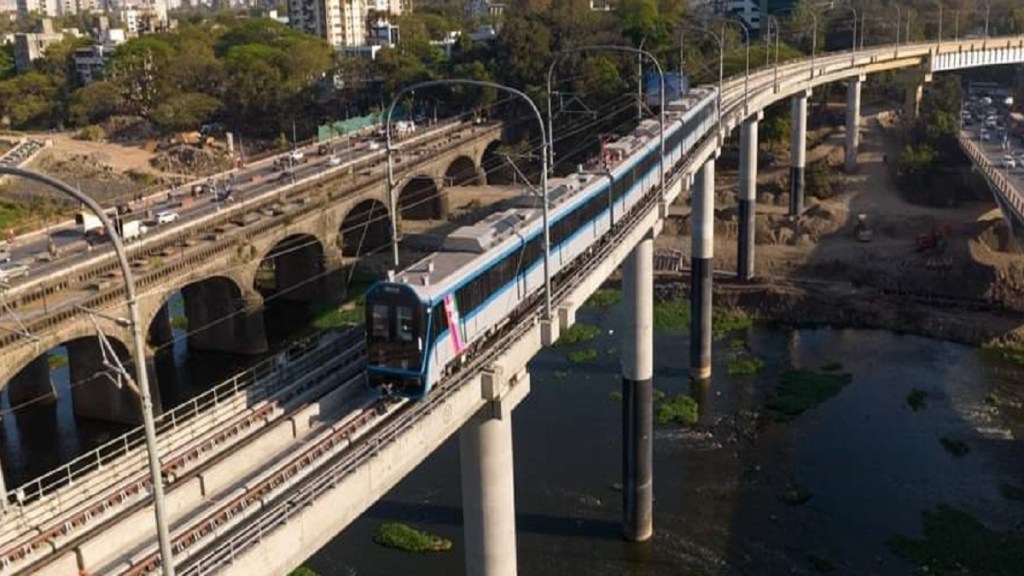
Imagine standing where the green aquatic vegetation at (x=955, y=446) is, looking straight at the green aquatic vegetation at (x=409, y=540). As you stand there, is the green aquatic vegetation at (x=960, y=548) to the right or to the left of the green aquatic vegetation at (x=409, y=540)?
left

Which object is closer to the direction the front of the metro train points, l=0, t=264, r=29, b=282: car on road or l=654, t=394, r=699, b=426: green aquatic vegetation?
the car on road

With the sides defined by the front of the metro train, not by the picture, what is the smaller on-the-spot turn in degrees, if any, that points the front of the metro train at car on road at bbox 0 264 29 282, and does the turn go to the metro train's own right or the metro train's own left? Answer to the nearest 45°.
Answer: approximately 90° to the metro train's own right

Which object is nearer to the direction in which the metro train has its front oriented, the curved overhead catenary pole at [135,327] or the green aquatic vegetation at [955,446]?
the curved overhead catenary pole

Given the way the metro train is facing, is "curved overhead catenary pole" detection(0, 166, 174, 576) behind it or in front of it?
in front

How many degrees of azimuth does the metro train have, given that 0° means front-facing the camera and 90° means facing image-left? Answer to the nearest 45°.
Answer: approximately 45°

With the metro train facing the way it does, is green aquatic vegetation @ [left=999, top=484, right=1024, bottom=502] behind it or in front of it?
behind
